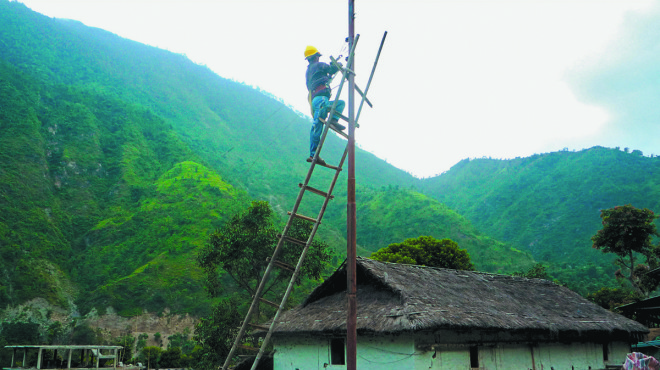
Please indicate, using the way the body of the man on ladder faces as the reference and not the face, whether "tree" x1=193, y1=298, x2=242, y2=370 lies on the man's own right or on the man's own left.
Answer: on the man's own left

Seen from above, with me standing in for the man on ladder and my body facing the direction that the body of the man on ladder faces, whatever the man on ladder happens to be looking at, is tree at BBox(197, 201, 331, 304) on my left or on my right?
on my left

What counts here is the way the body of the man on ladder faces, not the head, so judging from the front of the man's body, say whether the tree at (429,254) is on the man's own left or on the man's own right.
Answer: on the man's own left

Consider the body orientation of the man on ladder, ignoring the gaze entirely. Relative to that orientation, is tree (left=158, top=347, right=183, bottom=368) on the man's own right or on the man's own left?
on the man's own left

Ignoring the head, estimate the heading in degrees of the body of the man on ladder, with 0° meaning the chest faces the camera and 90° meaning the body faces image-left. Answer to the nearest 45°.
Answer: approximately 270°

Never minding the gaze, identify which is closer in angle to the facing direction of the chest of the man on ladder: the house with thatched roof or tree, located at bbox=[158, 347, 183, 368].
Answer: the house with thatched roof

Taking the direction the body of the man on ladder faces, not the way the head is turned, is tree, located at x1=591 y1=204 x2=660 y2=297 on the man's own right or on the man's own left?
on the man's own left
